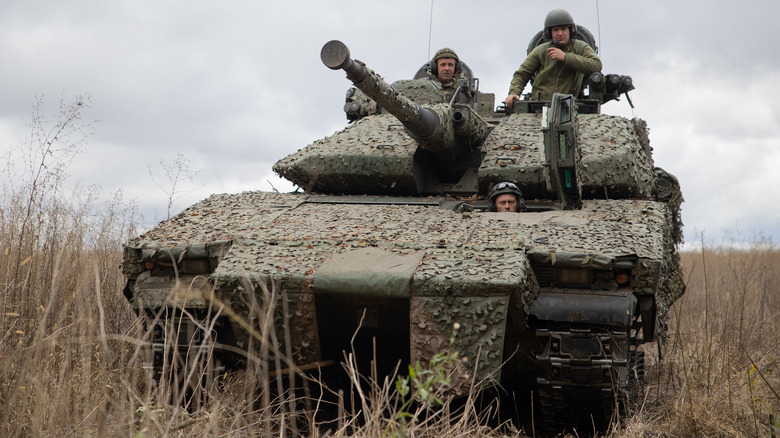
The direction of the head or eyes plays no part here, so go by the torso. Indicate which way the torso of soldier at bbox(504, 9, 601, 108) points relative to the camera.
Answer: toward the camera

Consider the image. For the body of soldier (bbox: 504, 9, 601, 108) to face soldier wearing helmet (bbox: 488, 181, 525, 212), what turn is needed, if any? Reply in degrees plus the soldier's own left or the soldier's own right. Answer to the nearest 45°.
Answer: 0° — they already face them

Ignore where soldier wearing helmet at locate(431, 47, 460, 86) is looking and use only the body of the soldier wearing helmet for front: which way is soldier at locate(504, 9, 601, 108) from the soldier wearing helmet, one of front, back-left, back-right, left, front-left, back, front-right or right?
left

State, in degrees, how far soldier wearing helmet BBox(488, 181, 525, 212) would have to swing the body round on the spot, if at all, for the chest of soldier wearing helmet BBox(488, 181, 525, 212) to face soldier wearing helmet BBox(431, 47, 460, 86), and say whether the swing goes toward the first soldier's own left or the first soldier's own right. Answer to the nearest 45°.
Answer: approximately 180°

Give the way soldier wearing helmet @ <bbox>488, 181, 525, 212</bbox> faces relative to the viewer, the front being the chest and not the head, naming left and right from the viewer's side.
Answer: facing the viewer

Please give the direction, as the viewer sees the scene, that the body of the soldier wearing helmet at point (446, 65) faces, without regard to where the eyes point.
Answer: toward the camera
